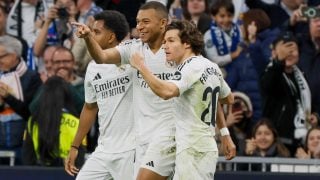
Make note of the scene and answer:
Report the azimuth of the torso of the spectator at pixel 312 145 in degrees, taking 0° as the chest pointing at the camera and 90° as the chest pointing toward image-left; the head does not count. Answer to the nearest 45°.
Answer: approximately 0°

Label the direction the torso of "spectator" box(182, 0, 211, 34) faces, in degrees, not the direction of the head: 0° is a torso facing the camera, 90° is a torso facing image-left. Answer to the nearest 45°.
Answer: approximately 0°

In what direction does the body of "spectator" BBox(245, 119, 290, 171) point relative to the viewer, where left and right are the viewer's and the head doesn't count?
facing the viewer

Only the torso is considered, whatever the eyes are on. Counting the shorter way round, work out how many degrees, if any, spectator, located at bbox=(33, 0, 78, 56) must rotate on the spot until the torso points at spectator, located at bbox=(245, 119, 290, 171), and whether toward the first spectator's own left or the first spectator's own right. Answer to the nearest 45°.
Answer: approximately 45° to the first spectator's own left

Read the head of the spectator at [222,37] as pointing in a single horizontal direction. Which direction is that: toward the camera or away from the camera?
toward the camera

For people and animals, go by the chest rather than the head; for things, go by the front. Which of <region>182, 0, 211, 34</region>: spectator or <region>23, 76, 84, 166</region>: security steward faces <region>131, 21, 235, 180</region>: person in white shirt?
<region>182, 0, 211, 34</region>: spectator

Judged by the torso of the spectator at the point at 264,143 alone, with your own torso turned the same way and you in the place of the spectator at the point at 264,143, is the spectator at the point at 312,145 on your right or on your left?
on your left

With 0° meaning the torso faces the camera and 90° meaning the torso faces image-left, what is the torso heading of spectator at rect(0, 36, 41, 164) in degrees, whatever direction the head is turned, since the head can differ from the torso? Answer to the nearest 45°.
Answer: approximately 45°

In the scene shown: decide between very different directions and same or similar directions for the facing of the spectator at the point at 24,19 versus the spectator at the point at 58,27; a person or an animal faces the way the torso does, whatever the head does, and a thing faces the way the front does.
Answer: same or similar directions

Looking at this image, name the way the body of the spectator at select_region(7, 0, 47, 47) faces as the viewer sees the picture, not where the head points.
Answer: toward the camera

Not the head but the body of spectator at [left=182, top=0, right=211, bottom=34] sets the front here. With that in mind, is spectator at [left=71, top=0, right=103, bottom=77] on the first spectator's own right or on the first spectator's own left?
on the first spectator's own right

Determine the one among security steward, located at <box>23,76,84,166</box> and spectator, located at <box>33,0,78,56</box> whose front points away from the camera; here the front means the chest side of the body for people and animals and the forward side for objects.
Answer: security steward, located at <box>23,76,84,166</box>
